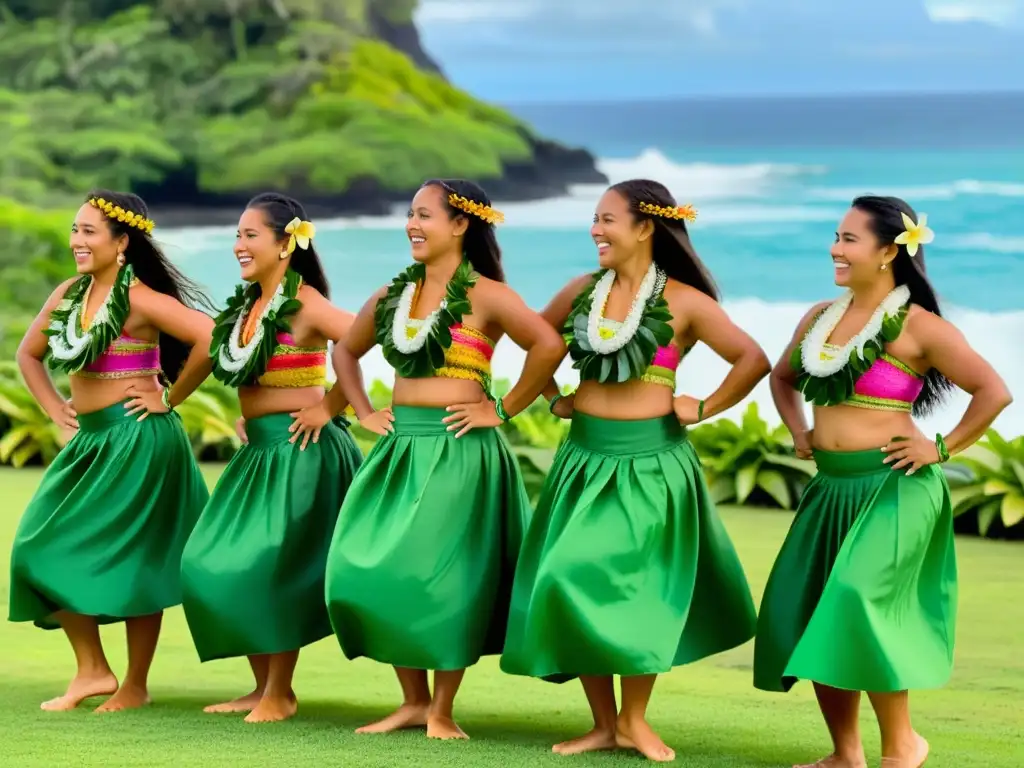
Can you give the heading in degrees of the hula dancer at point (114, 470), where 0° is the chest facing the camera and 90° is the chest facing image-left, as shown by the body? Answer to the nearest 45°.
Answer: approximately 45°

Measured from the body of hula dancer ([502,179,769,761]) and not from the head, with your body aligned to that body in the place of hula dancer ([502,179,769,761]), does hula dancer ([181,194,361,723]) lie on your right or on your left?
on your right

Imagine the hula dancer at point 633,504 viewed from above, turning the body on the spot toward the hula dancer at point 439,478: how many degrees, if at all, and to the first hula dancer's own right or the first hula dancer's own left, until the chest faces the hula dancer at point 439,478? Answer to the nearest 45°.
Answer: approximately 45° to the first hula dancer's own right

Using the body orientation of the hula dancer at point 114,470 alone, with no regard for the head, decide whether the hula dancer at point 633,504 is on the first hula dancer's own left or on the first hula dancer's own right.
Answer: on the first hula dancer's own left

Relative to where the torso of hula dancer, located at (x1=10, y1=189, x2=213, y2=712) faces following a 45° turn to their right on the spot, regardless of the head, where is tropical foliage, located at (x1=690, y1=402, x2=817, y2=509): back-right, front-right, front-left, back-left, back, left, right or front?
back-right

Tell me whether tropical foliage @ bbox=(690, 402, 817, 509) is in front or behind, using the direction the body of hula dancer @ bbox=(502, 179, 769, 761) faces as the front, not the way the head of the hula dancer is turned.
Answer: behind

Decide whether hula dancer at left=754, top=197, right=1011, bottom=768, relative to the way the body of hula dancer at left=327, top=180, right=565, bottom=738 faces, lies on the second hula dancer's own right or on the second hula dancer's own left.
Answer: on the second hula dancer's own left

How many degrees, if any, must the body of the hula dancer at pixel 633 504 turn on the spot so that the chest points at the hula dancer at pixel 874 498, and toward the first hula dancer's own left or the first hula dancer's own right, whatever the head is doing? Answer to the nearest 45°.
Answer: approximately 135° to the first hula dancer's own left
